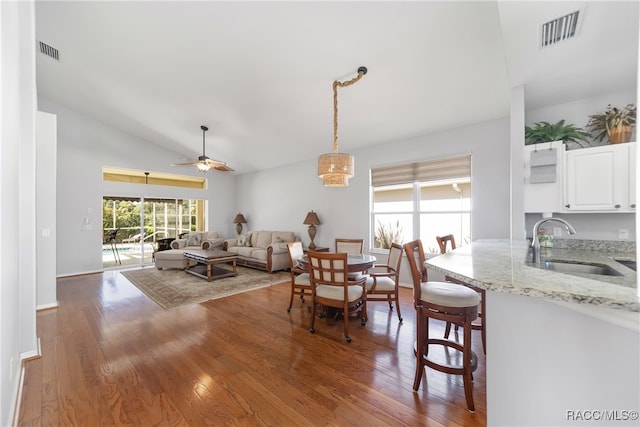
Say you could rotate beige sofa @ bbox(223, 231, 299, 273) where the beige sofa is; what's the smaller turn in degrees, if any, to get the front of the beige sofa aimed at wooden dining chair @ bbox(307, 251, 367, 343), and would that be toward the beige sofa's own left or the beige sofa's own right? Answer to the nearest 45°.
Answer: approximately 45° to the beige sofa's own left

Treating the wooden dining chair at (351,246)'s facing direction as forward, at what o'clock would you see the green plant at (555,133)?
The green plant is roughly at 10 o'clock from the wooden dining chair.

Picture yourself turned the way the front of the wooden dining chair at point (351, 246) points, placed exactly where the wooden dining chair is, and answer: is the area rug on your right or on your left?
on your right

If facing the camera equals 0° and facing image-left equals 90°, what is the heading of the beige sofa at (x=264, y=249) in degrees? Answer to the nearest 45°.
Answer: approximately 45°

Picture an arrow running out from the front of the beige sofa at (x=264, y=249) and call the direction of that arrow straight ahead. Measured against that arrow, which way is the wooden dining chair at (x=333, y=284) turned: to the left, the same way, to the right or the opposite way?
the opposite way

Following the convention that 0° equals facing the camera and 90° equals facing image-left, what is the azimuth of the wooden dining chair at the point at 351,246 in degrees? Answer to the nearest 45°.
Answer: approximately 0°

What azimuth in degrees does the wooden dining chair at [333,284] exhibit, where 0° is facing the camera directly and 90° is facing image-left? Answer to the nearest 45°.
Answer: approximately 225°

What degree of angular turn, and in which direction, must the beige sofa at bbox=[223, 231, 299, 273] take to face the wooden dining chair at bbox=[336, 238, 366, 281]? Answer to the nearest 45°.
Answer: approximately 90° to its left

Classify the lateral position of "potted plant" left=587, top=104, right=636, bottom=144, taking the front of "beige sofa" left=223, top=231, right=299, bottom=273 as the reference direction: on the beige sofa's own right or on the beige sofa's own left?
on the beige sofa's own left

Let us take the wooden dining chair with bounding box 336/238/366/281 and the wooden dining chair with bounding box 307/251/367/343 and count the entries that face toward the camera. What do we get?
1

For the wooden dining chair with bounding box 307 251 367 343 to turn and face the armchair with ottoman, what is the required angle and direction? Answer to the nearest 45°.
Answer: approximately 90° to its left

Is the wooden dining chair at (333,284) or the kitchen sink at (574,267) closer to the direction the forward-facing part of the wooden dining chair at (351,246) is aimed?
the wooden dining chair
